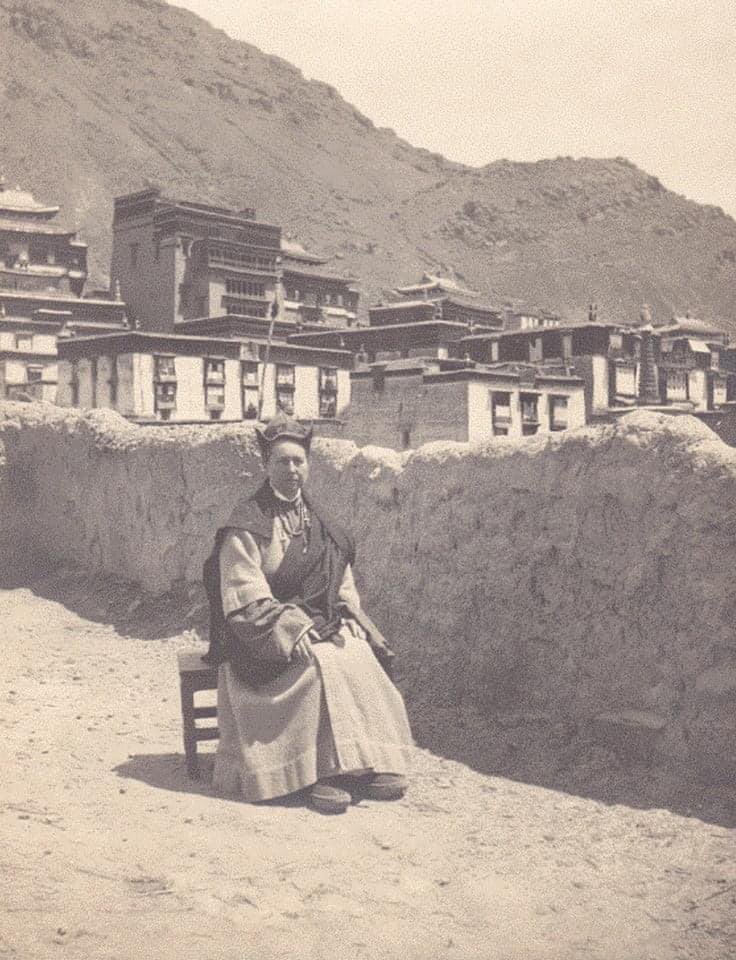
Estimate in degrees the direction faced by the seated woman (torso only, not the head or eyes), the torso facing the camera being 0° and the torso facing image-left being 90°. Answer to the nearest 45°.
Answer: approximately 315°
